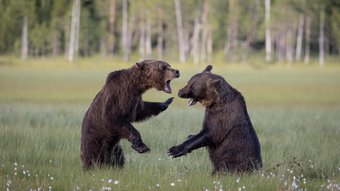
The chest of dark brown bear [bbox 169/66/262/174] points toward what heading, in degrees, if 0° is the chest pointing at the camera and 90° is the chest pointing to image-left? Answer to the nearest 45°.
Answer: approximately 90°

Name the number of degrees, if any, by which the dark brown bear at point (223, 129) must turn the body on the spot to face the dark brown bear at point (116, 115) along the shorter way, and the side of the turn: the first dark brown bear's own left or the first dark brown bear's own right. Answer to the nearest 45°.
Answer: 0° — it already faces it

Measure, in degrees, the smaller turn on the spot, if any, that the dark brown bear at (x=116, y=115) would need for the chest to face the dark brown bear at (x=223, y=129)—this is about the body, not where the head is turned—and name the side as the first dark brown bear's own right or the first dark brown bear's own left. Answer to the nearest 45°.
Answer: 0° — it already faces it

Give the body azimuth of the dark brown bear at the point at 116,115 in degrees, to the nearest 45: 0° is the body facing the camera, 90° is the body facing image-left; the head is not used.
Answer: approximately 270°

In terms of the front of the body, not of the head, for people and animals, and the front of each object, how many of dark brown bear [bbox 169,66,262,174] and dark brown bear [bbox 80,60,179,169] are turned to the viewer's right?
1

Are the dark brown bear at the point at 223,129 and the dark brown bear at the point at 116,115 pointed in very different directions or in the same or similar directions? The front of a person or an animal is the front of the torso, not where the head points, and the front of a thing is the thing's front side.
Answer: very different directions

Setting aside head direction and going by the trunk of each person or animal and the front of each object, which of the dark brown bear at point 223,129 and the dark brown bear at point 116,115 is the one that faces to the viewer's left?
the dark brown bear at point 223,129
